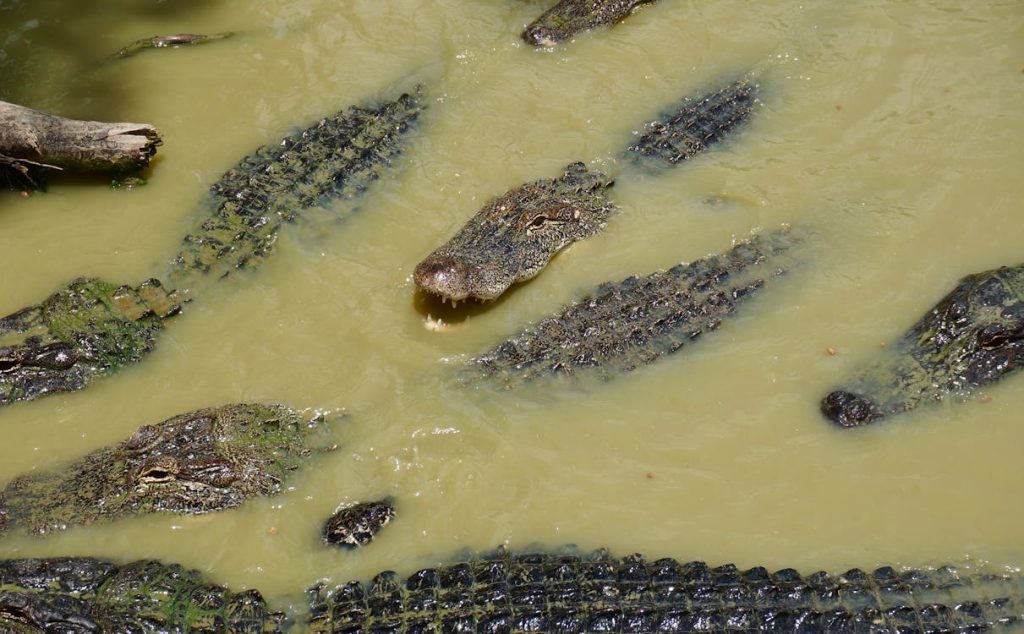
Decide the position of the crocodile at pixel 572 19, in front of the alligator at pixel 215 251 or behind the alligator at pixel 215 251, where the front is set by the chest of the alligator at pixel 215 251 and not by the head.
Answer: behind

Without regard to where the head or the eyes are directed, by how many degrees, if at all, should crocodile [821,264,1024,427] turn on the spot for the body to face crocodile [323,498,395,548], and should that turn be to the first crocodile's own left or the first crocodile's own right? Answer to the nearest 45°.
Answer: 0° — it already faces it

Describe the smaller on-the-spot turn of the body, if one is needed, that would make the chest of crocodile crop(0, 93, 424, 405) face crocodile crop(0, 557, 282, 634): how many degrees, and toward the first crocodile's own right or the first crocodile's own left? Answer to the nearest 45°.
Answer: approximately 45° to the first crocodile's own left

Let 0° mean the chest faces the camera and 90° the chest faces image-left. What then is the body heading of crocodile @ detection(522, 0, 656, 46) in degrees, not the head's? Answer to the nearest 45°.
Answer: approximately 45°

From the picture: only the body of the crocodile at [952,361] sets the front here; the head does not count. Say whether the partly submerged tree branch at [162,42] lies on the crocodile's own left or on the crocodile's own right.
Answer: on the crocodile's own right

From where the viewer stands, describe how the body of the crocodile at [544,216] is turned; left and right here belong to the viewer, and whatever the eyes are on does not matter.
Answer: facing the viewer and to the left of the viewer

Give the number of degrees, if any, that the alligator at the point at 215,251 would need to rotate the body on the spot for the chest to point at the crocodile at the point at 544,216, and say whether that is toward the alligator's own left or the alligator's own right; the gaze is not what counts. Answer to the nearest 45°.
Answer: approximately 135° to the alligator's own left

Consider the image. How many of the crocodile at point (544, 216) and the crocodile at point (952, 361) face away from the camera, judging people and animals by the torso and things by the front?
0

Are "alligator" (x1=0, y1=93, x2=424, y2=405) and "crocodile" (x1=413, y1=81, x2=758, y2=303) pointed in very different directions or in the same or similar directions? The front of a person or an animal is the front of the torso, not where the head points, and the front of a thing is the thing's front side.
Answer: same or similar directions

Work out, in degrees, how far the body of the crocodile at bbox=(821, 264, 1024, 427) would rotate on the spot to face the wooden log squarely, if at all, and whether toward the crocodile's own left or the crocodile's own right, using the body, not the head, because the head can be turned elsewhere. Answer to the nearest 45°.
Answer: approximately 45° to the crocodile's own right

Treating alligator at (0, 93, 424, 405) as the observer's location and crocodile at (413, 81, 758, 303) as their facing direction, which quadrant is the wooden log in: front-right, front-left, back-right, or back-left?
back-left

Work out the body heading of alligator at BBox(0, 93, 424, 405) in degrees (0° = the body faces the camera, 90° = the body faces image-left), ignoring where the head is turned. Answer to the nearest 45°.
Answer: approximately 45°

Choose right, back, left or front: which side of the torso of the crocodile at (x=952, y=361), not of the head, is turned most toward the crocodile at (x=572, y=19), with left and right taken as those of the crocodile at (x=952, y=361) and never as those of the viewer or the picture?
right

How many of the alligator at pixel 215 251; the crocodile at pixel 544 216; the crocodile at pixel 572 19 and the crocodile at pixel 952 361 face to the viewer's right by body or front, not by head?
0

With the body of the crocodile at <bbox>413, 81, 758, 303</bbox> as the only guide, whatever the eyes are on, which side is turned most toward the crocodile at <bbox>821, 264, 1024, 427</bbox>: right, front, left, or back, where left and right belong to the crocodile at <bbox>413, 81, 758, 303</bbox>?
left

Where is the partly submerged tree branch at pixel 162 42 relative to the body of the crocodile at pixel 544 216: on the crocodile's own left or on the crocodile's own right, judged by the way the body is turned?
on the crocodile's own right

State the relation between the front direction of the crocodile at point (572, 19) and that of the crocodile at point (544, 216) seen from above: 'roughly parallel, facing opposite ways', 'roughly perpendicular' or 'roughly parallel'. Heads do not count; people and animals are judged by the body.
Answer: roughly parallel

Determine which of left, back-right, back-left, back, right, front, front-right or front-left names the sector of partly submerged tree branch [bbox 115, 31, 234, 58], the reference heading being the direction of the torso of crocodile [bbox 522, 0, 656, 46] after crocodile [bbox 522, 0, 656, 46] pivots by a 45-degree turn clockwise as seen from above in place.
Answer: front

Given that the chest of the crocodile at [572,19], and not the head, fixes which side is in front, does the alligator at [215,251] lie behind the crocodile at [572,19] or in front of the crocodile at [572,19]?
in front
